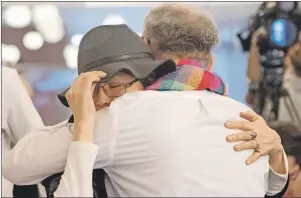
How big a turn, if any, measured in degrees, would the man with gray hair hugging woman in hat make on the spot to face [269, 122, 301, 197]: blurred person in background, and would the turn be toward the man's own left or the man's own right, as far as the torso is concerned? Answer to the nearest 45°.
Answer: approximately 45° to the man's own right

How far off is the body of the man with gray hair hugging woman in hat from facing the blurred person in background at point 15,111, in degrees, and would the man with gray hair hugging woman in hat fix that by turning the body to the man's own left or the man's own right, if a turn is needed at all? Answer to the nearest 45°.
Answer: approximately 45° to the man's own left

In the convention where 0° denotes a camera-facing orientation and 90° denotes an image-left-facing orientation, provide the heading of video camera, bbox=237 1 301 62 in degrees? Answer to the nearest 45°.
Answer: approximately 0°

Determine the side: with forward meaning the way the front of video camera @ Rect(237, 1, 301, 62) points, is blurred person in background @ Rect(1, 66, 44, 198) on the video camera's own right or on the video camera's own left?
on the video camera's own right

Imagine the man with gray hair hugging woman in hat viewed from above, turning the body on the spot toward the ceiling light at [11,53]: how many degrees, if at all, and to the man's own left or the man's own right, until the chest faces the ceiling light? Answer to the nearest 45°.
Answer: approximately 45° to the man's own left

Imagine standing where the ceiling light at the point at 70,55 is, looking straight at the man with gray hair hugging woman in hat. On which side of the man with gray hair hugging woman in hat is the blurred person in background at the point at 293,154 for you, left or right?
left

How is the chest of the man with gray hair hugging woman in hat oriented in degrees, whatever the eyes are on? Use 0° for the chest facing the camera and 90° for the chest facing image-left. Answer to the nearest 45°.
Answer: approximately 180°
